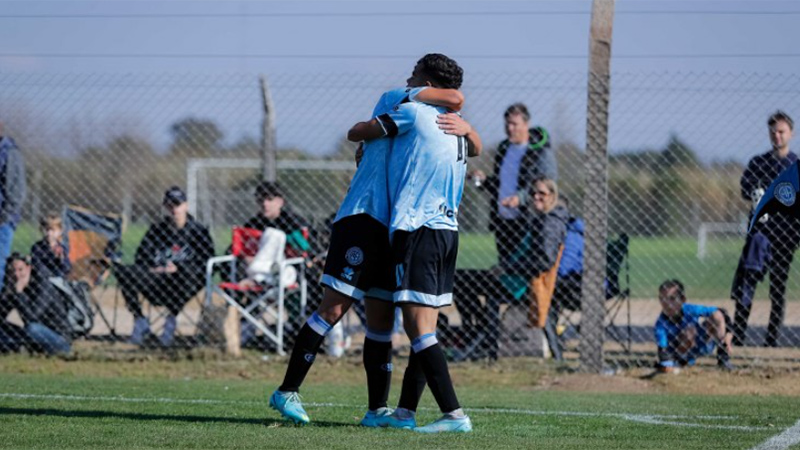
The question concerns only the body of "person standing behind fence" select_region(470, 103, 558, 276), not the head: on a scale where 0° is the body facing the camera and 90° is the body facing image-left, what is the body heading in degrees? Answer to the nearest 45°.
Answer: approximately 45°

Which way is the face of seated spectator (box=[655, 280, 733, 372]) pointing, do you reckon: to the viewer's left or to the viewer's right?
to the viewer's left

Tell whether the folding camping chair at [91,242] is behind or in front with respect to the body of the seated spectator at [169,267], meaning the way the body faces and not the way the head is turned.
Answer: behind

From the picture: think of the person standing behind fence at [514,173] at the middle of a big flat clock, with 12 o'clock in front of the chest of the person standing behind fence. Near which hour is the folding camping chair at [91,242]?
The folding camping chair is roughly at 2 o'clock from the person standing behind fence.

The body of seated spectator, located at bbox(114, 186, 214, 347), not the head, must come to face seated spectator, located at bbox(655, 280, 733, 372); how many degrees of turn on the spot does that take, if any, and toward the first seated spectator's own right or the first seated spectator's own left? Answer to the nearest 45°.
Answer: approximately 45° to the first seated spectator's own left

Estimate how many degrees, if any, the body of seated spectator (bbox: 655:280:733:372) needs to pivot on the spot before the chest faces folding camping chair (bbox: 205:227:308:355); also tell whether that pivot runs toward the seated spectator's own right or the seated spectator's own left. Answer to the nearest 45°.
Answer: approximately 90° to the seated spectator's own right

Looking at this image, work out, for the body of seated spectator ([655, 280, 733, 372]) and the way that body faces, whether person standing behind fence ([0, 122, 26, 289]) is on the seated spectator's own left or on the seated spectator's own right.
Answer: on the seated spectator's own right

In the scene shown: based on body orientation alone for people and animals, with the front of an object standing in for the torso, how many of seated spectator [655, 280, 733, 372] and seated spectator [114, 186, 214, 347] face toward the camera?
2
